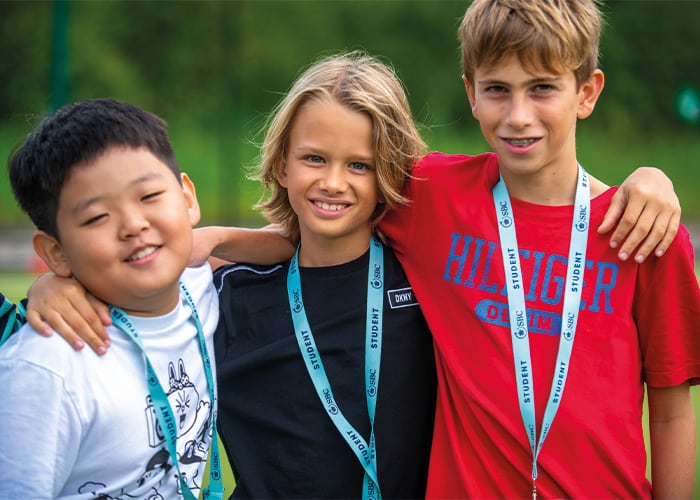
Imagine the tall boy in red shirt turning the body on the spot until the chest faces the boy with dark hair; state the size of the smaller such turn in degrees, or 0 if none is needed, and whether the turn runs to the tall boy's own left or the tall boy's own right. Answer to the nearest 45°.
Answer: approximately 90° to the tall boy's own right

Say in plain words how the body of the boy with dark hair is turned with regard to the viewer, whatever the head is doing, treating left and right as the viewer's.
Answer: facing the viewer and to the right of the viewer

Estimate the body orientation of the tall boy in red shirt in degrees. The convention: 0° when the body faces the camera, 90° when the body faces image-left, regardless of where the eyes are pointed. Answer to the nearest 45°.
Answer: approximately 0°

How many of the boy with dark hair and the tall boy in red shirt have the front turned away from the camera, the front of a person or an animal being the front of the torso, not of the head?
0

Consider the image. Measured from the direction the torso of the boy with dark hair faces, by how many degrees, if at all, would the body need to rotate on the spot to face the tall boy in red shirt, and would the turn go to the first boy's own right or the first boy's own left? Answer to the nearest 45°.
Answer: approximately 45° to the first boy's own left
